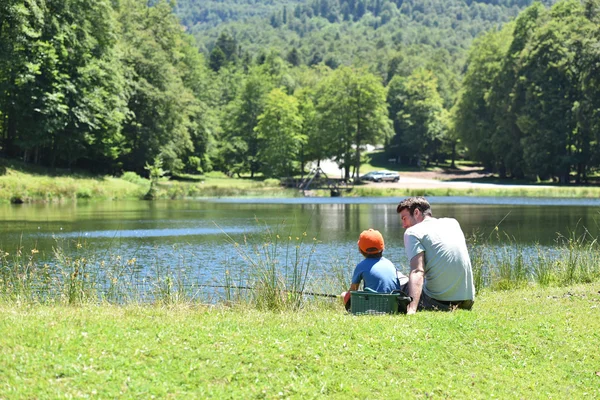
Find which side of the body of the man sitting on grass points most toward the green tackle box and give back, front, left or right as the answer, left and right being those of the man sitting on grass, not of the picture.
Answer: left

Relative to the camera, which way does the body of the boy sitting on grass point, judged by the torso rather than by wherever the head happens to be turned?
away from the camera

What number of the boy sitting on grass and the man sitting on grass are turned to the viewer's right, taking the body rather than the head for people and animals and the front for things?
0

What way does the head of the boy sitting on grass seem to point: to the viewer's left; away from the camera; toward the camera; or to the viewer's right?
away from the camera

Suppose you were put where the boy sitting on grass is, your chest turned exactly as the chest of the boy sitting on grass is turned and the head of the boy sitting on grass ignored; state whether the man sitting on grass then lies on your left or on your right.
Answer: on your right

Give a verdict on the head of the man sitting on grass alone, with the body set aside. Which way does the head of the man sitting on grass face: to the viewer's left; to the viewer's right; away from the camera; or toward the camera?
to the viewer's left

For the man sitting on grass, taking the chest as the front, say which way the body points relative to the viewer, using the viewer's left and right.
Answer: facing away from the viewer and to the left of the viewer
